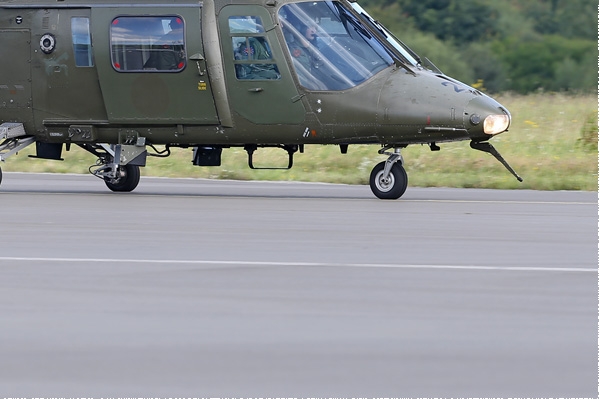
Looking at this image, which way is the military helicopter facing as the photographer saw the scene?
facing to the right of the viewer
